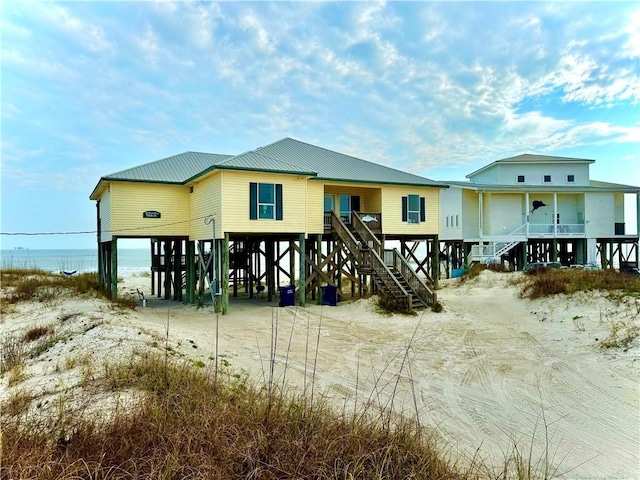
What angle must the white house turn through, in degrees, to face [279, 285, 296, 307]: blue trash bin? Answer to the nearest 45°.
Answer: approximately 45° to its right

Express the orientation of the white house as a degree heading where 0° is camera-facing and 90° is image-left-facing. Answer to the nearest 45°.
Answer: approximately 0°

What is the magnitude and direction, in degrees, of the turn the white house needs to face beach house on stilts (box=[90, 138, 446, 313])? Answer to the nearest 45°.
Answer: approximately 45° to its right

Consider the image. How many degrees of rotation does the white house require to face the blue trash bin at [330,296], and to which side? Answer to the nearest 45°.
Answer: approximately 45° to its right
